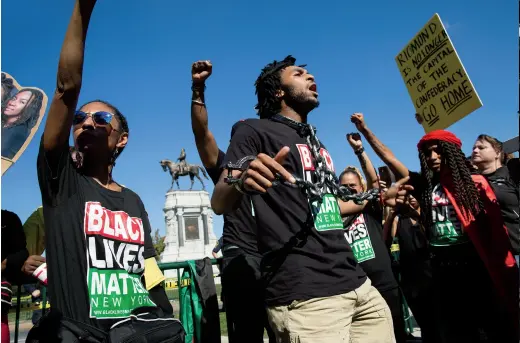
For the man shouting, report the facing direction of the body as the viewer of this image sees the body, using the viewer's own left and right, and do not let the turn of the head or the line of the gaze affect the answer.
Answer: facing the viewer and to the right of the viewer

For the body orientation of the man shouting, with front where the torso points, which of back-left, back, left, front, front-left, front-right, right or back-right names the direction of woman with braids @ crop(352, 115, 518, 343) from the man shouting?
left

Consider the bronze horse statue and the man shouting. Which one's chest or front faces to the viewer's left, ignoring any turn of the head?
the bronze horse statue

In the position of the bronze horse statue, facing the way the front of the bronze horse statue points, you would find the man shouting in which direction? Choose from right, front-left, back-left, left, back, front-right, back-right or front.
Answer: left

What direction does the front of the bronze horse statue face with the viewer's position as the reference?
facing to the left of the viewer

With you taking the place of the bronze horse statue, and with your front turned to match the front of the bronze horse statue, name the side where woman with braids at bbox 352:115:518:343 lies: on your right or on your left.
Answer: on your left

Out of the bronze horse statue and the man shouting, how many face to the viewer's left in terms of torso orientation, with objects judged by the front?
1

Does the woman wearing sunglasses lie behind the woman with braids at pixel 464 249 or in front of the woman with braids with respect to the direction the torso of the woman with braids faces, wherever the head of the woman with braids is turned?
in front

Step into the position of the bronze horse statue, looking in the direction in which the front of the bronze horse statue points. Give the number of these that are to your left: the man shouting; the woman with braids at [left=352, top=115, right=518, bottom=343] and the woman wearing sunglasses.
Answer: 3

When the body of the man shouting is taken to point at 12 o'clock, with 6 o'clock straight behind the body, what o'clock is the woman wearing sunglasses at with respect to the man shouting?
The woman wearing sunglasses is roughly at 4 o'clock from the man shouting.

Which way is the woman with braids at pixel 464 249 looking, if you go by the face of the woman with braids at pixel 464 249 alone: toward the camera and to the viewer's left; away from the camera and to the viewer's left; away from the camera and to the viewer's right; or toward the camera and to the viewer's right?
toward the camera and to the viewer's left
